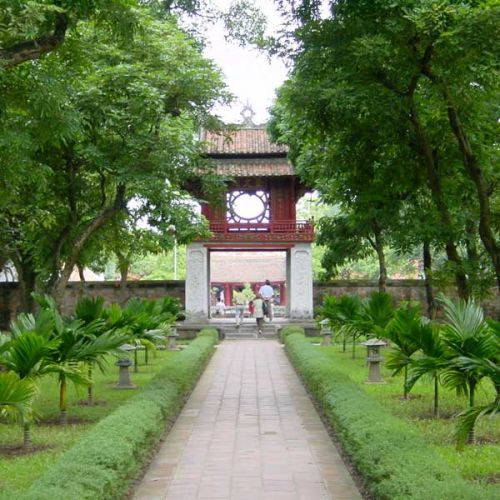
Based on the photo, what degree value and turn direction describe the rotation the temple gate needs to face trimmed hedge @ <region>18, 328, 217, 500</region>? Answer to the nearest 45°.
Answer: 0° — it already faces it

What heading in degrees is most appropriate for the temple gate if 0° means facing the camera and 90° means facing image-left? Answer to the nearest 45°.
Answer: approximately 0°

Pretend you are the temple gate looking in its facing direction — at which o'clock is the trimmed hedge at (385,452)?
The trimmed hedge is roughly at 12 o'clock from the temple gate.

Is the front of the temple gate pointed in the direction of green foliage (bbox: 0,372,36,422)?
yes
